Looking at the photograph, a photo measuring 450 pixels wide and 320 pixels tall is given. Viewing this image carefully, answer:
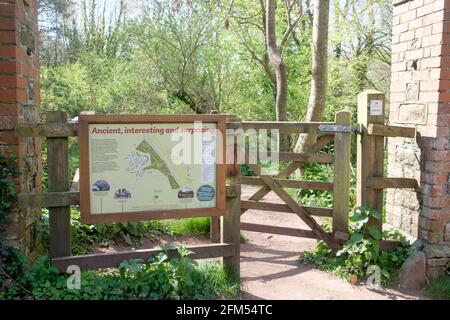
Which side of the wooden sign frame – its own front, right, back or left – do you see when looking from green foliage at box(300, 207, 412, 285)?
left

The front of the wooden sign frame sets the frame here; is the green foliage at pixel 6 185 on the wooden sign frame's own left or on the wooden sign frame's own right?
on the wooden sign frame's own right

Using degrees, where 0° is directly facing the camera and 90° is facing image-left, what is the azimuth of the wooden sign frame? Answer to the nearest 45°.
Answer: approximately 0°

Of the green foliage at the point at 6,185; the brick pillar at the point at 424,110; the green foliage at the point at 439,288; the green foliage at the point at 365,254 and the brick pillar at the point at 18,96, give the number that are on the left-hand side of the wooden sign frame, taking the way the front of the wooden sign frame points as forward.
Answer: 3

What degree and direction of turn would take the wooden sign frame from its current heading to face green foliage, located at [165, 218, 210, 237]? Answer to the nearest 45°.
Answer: approximately 180°

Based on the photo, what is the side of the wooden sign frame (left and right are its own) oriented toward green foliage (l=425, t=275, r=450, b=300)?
left

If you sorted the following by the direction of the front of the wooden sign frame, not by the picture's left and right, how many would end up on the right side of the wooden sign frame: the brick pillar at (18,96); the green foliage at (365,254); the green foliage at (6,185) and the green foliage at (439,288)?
2

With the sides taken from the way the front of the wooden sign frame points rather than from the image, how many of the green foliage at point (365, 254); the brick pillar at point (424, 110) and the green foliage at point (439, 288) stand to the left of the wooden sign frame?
3
